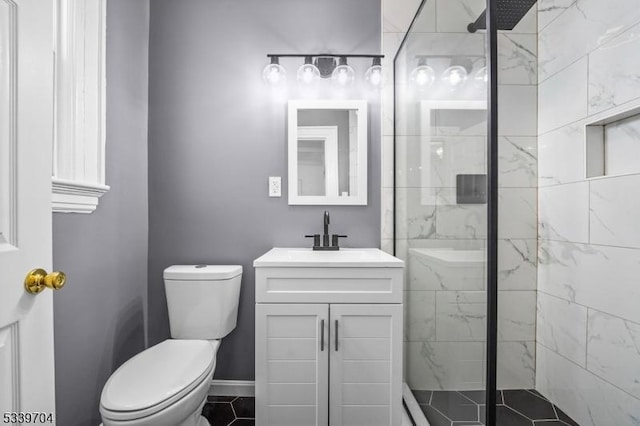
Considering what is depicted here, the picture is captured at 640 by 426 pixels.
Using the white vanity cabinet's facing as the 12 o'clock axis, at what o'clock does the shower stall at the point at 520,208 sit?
The shower stall is roughly at 9 o'clock from the white vanity cabinet.

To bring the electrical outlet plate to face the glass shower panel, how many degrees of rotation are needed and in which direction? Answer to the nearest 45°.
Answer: approximately 45° to its left

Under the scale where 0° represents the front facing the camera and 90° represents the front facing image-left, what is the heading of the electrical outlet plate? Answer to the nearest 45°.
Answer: approximately 0°

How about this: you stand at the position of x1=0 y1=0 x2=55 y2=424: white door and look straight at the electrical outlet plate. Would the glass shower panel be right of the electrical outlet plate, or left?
right

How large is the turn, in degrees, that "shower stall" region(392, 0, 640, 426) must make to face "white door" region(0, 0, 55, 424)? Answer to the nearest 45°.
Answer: approximately 45° to its left

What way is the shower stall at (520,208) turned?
to the viewer's left

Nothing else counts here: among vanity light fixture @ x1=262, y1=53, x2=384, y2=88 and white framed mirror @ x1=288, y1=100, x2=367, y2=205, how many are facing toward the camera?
2
